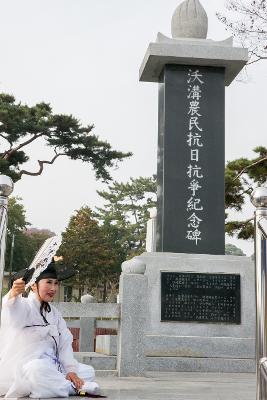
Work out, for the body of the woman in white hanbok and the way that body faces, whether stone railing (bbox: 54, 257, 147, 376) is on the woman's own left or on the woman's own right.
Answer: on the woman's own left

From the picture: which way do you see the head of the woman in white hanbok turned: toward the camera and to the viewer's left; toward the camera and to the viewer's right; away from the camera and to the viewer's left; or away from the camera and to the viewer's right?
toward the camera and to the viewer's right

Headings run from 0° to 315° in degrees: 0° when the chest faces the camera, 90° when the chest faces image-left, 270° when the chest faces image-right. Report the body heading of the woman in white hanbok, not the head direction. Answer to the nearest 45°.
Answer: approximately 315°

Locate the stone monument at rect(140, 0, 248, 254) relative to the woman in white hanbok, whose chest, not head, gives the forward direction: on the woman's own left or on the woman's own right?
on the woman's own left
